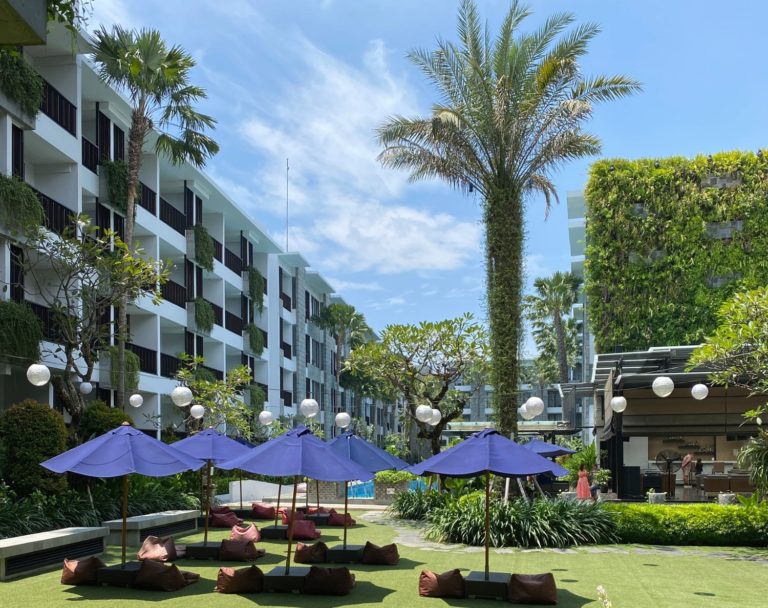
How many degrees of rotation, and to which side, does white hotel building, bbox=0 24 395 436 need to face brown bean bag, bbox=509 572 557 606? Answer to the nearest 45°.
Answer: approximately 45° to its right

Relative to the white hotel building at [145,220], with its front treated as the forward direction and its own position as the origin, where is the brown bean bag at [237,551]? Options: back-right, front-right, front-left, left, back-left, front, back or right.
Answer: front-right

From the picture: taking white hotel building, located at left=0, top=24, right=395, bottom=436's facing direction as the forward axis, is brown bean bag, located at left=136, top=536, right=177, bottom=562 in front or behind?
in front

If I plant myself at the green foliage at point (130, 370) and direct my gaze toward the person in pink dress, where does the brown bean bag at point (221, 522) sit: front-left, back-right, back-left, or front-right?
front-right

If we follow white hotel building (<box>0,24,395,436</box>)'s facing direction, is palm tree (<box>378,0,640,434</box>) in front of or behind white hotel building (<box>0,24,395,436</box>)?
in front

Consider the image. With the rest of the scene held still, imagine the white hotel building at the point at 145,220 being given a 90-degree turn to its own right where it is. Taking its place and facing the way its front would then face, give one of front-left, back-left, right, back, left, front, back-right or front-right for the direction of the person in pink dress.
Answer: left

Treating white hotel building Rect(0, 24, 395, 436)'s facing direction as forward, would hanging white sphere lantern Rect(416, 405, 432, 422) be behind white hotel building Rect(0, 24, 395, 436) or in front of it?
in front

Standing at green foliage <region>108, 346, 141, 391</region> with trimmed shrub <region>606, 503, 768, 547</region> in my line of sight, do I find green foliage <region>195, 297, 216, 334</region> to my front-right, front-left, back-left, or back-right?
back-left

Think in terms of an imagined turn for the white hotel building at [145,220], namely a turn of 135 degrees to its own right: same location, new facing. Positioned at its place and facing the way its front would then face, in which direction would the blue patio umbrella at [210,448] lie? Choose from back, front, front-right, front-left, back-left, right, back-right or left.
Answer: left

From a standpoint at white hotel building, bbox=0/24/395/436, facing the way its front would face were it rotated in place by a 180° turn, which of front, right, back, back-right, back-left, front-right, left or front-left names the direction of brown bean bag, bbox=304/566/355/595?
back-left

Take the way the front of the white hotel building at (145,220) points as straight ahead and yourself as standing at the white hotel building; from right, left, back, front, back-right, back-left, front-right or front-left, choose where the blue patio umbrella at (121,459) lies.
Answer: front-right

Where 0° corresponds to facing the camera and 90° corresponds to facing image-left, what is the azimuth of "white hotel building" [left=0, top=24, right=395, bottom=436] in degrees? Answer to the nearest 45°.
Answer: approximately 315°
